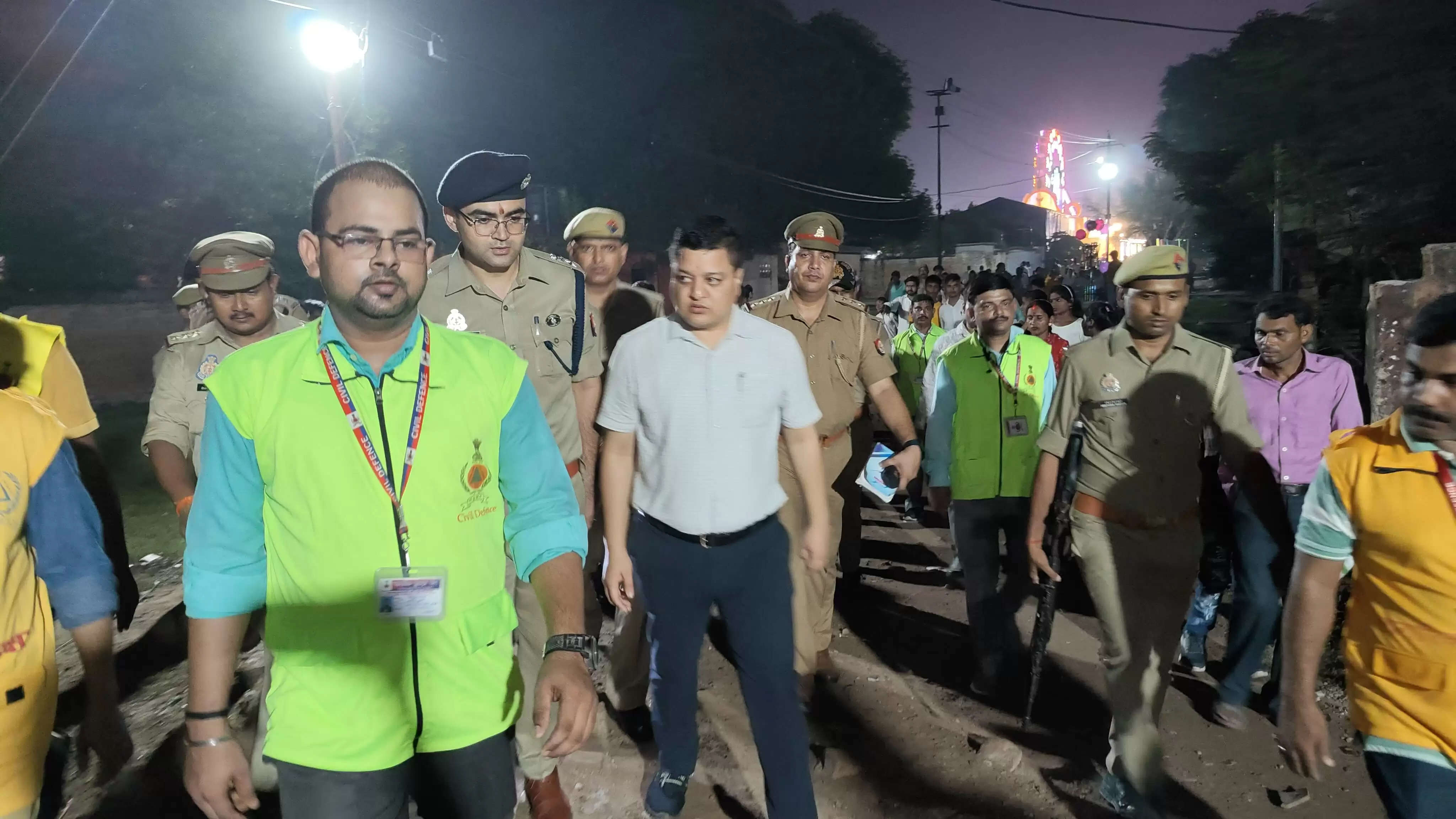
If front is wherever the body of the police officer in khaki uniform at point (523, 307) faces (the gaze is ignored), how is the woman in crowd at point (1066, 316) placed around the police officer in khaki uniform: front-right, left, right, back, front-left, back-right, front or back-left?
back-left

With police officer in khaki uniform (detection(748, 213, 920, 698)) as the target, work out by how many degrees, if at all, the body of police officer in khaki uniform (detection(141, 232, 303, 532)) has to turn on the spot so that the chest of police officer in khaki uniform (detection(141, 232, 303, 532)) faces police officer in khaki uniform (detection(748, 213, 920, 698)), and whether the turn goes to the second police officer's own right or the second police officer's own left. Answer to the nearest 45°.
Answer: approximately 90° to the second police officer's own left

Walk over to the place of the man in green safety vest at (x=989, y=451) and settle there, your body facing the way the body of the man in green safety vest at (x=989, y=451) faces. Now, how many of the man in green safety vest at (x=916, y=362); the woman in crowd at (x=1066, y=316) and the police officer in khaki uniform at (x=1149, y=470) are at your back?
2

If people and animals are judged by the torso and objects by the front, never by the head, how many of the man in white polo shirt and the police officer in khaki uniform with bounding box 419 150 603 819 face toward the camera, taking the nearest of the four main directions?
2

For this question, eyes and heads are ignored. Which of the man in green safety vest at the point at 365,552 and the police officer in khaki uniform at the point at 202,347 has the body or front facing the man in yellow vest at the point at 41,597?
the police officer in khaki uniform
